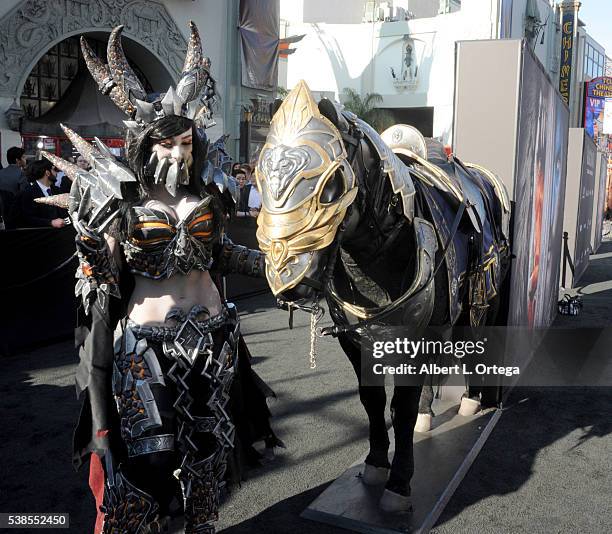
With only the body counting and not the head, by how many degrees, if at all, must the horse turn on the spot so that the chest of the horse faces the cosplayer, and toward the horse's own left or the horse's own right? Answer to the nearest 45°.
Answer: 0° — it already faces them

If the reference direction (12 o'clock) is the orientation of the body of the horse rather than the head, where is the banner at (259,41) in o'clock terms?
The banner is roughly at 4 o'clock from the horse.

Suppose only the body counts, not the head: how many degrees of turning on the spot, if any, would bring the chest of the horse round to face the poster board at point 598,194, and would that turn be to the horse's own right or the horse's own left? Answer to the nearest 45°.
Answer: approximately 135° to the horse's own right

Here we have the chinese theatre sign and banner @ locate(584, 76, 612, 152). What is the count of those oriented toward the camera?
2

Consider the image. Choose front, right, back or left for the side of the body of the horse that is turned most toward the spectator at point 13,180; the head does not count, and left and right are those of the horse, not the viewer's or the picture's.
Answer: right

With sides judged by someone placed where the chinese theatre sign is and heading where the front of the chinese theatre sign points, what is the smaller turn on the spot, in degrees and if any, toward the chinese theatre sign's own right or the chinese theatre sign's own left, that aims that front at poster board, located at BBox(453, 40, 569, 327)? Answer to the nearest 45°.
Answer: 0° — it already faces it

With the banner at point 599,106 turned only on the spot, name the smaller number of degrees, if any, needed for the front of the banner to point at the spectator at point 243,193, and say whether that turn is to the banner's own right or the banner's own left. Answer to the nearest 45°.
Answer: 0° — it already faces them

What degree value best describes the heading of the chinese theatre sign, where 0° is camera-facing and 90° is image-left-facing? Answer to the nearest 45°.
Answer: approximately 0°
